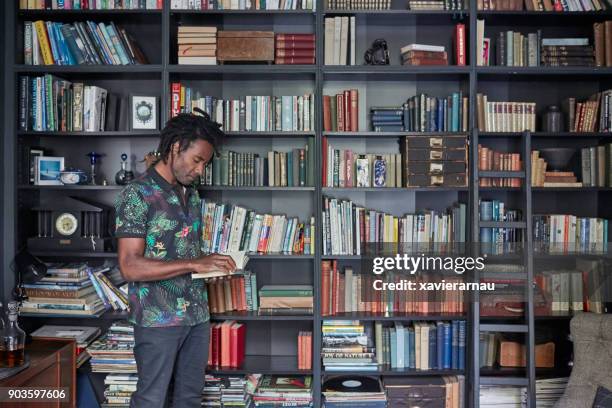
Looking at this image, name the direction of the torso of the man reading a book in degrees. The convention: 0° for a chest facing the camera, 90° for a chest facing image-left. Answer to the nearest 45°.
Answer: approximately 315°

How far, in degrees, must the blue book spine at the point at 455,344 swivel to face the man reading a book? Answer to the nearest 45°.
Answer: approximately 45° to its right

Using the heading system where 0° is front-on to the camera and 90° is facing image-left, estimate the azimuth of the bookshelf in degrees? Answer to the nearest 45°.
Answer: approximately 0°

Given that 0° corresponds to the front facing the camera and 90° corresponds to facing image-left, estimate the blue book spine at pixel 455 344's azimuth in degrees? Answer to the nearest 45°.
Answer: approximately 0°

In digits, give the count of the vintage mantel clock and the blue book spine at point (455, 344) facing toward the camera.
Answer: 2

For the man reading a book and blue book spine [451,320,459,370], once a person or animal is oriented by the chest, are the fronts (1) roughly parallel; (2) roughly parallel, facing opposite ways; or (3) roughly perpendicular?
roughly perpendicular
